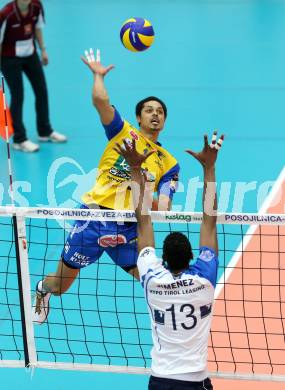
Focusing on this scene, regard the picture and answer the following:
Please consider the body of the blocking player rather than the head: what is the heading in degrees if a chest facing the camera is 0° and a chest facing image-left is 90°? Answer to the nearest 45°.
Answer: approximately 180°

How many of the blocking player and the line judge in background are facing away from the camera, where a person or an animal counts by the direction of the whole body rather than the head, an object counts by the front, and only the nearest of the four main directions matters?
1

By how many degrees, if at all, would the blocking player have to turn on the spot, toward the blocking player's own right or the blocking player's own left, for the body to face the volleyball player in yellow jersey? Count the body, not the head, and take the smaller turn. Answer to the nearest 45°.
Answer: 0° — they already face them

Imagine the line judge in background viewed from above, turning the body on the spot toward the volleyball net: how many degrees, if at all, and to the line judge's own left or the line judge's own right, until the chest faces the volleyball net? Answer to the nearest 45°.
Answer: approximately 45° to the line judge's own right

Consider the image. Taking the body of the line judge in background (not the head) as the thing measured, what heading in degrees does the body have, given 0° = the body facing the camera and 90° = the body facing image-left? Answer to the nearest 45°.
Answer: approximately 315°

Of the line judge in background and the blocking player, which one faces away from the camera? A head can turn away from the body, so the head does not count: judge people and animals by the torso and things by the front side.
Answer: the blocking player
